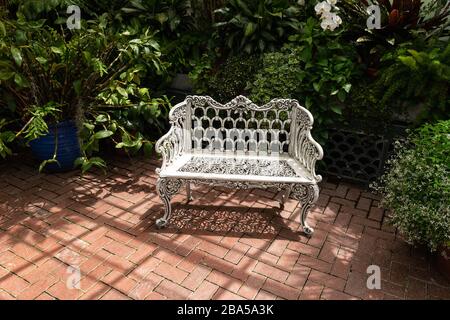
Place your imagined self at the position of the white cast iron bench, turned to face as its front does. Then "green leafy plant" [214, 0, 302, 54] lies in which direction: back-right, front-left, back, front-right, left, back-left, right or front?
back

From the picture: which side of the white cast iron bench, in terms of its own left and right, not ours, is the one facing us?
front

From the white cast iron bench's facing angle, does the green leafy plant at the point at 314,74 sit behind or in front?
behind

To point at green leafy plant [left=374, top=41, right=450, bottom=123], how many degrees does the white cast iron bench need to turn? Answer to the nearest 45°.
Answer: approximately 90° to its left

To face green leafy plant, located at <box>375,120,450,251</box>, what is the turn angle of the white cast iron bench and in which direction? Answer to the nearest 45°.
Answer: approximately 45° to its left

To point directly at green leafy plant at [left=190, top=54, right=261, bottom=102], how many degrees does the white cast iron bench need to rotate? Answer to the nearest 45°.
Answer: approximately 180°

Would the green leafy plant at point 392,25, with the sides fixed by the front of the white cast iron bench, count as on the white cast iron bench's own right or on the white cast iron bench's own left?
on the white cast iron bench's own left

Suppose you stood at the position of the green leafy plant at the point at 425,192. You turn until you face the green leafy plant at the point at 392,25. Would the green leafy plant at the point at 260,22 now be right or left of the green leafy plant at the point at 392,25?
left

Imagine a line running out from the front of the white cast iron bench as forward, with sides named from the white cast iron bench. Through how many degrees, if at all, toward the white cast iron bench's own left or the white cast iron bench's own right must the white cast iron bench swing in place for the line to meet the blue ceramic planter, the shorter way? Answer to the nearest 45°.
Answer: approximately 90° to the white cast iron bench's own right

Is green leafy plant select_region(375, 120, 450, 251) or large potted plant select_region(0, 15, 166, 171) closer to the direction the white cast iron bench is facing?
the green leafy plant
